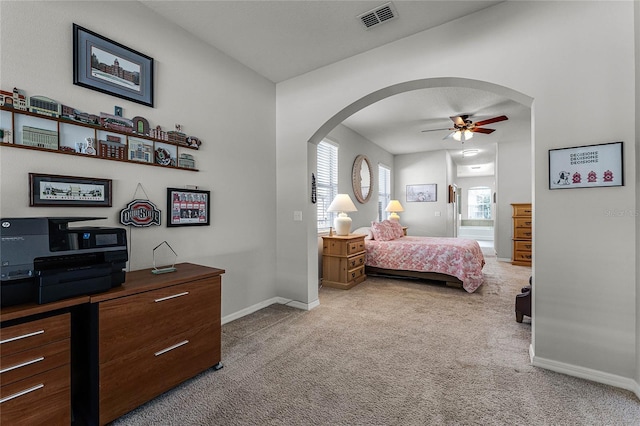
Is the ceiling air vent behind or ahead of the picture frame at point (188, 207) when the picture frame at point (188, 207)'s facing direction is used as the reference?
ahead

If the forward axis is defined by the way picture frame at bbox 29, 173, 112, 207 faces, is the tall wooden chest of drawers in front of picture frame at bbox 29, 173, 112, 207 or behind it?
in front

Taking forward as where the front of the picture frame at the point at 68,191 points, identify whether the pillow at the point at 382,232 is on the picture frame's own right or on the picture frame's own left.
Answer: on the picture frame's own left

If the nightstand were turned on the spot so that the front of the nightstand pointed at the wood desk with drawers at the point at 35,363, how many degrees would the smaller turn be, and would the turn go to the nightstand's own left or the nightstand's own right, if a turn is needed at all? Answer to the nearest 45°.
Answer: approximately 90° to the nightstand's own right

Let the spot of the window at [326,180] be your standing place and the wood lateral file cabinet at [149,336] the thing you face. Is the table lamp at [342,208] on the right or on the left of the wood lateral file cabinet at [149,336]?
left

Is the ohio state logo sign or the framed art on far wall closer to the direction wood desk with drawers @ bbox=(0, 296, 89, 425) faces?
the framed art on far wall

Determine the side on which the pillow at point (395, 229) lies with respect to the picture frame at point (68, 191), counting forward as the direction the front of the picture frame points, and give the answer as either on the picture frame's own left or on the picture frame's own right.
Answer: on the picture frame's own left

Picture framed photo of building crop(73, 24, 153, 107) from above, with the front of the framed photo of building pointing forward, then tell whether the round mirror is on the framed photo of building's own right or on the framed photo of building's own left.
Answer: on the framed photo of building's own left
